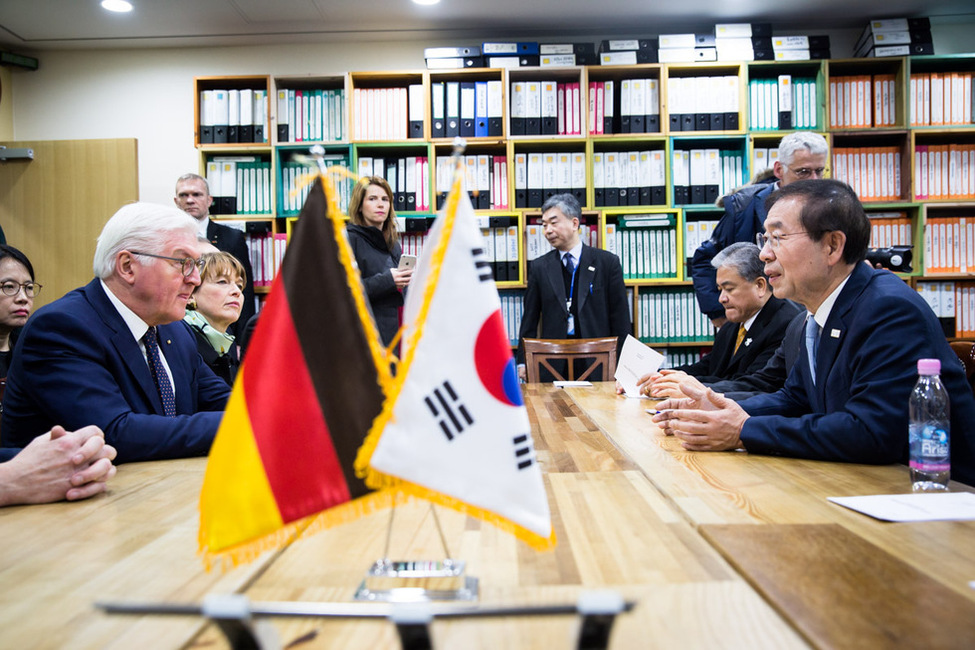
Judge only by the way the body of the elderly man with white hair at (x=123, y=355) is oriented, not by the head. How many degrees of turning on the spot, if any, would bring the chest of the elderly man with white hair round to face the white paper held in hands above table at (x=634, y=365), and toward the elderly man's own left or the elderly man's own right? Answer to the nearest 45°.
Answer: approximately 45° to the elderly man's own left

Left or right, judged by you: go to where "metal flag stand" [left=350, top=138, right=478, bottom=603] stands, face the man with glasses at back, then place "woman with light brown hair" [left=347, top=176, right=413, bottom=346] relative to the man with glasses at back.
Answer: left

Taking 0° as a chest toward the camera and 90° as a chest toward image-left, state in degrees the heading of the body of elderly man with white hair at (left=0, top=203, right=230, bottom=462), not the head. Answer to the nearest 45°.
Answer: approximately 315°

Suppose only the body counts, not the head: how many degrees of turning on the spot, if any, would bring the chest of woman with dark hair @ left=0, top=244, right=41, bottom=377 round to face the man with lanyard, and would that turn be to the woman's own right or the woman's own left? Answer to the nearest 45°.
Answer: approximately 45° to the woman's own left

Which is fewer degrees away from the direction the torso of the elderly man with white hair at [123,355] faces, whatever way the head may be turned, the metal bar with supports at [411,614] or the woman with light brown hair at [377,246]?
the metal bar with supports

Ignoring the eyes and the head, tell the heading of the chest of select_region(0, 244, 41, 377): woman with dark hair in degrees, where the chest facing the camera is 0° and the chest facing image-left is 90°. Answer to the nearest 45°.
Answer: approximately 315°

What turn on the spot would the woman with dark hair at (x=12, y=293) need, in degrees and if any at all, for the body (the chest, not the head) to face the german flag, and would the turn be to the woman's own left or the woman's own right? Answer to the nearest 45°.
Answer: approximately 45° to the woman's own right

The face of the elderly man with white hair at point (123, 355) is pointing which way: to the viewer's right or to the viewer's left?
to the viewer's right

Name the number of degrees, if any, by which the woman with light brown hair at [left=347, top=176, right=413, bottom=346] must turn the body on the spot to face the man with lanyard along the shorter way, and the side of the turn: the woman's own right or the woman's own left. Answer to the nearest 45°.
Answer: approximately 45° to the woman's own left
